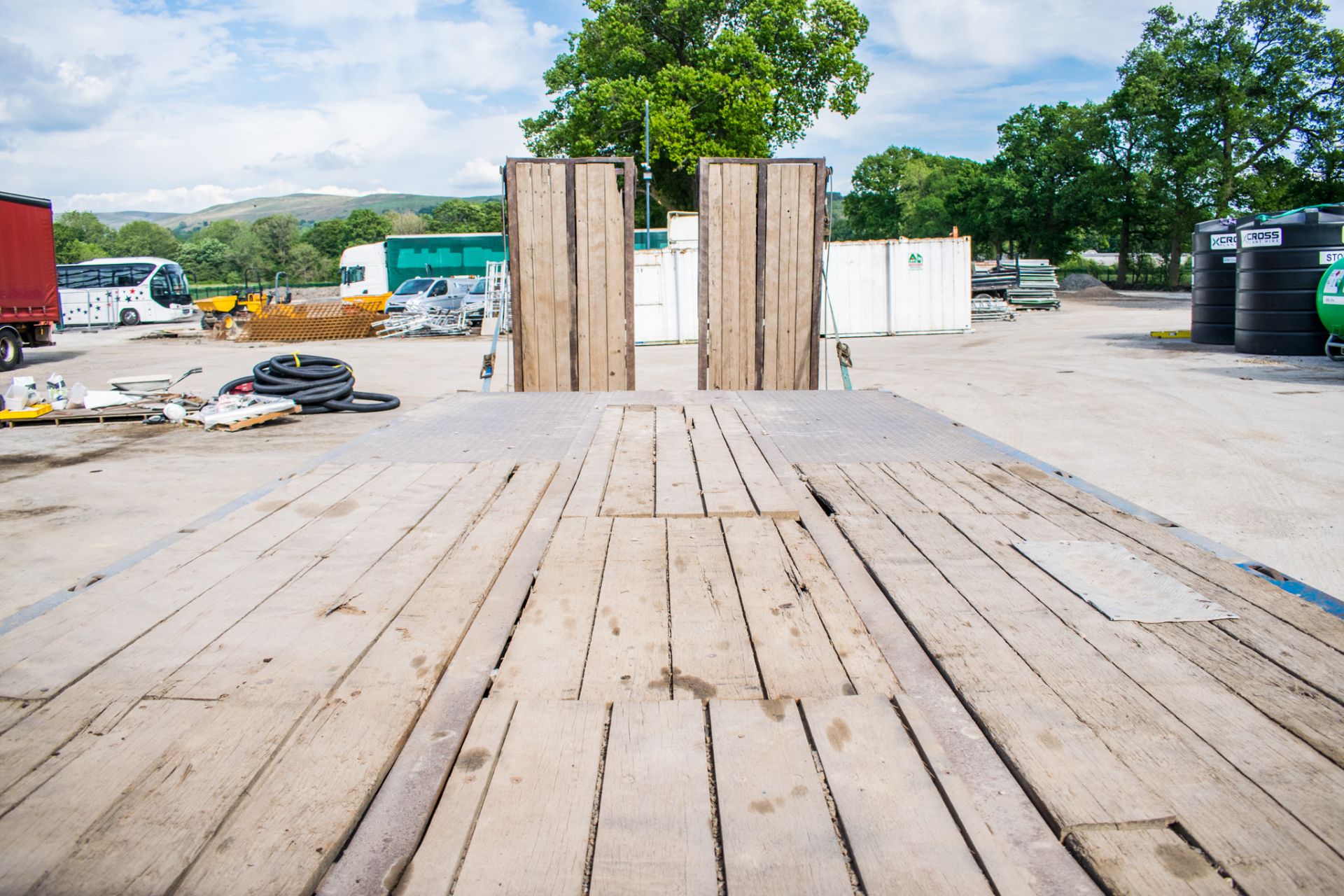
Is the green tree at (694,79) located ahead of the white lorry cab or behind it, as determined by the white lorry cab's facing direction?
behind

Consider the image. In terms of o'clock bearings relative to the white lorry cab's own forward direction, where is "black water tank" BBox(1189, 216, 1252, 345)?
The black water tank is roughly at 8 o'clock from the white lorry cab.

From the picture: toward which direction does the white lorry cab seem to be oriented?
to the viewer's left

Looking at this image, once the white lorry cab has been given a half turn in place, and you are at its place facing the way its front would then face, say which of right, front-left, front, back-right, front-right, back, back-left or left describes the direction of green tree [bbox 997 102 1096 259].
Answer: front

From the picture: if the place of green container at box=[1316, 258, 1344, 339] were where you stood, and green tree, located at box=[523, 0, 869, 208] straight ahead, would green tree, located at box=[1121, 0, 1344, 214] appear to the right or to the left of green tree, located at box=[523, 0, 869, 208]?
right

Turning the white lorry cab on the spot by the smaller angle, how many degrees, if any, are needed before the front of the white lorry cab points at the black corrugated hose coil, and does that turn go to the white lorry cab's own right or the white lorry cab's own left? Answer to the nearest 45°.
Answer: approximately 90° to the white lorry cab's own left

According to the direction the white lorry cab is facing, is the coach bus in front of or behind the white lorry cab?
in front

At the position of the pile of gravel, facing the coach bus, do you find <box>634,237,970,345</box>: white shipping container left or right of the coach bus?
left

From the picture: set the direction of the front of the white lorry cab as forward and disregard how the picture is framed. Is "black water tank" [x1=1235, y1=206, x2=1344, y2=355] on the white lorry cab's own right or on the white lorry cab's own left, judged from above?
on the white lorry cab's own left

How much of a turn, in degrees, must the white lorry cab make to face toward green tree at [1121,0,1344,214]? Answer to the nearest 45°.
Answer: approximately 180°
